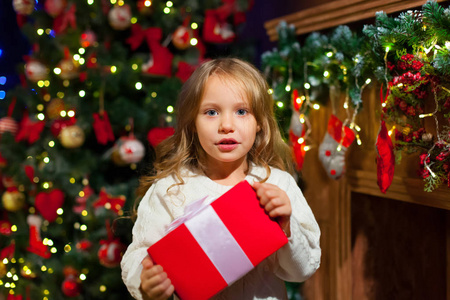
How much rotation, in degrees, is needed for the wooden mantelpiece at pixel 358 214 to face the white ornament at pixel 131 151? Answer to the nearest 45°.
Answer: approximately 45° to its right

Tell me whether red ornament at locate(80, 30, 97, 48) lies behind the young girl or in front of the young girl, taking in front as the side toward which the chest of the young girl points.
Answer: behind

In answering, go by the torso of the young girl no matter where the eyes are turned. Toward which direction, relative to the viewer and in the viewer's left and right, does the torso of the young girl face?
facing the viewer

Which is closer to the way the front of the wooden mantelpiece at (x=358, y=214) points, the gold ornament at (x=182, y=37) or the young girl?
the young girl

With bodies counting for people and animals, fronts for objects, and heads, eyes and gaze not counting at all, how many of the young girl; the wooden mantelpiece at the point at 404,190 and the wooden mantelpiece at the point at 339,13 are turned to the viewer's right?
0

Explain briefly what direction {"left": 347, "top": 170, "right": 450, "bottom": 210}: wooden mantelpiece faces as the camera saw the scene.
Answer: facing the viewer and to the left of the viewer
